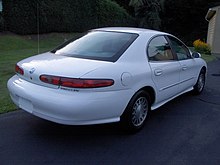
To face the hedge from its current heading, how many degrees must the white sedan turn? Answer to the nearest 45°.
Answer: approximately 45° to its left

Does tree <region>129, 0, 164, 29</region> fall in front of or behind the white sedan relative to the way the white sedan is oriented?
in front

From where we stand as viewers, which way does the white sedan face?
facing away from the viewer and to the right of the viewer
